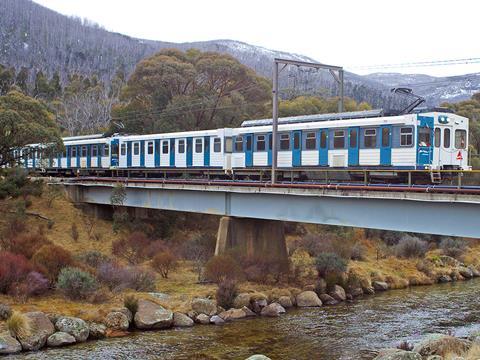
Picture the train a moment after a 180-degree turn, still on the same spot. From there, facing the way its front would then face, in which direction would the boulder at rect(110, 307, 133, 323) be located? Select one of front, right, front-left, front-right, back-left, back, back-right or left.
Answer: left

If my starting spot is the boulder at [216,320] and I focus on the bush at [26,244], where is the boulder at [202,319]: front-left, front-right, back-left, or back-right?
front-left

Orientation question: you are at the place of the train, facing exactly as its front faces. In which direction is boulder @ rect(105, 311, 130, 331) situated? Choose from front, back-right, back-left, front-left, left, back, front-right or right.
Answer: right

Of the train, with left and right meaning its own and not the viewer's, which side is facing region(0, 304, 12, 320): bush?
right

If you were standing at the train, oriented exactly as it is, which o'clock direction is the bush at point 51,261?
The bush is roughly at 4 o'clock from the train.

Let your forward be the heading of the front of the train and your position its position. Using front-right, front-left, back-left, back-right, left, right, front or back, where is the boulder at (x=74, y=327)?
right

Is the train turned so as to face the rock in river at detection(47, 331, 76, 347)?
no

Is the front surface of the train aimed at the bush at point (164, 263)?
no

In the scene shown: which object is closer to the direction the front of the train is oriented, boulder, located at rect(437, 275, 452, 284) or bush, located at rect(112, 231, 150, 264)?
the boulder

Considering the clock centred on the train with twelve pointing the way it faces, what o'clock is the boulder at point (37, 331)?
The boulder is roughly at 3 o'clock from the train.

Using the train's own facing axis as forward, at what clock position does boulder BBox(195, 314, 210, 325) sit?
The boulder is roughly at 3 o'clock from the train.

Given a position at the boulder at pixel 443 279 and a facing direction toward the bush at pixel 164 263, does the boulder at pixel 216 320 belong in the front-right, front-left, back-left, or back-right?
front-left

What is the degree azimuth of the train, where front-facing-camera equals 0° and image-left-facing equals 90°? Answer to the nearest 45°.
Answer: approximately 315°

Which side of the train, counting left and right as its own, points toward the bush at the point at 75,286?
right
